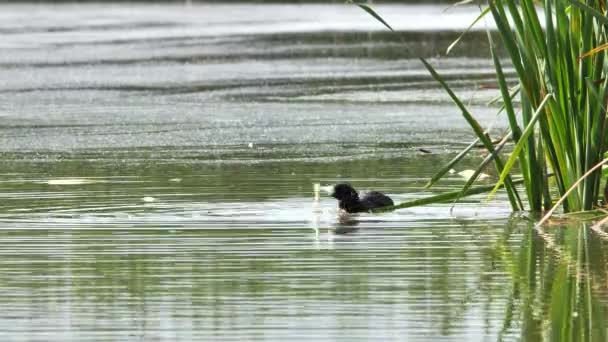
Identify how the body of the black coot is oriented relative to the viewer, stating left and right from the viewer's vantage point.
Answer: facing to the left of the viewer

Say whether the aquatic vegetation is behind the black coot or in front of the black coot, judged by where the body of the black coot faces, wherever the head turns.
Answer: behind
